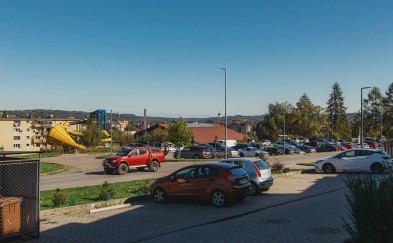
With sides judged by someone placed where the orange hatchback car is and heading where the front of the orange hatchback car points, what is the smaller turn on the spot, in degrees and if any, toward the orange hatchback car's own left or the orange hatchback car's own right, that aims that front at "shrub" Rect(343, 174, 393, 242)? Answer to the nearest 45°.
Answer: approximately 135° to the orange hatchback car's own left

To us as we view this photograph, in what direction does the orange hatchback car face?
facing away from the viewer and to the left of the viewer

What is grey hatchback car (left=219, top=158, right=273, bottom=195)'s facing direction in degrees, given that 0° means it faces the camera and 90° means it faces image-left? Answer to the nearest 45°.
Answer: approximately 135°

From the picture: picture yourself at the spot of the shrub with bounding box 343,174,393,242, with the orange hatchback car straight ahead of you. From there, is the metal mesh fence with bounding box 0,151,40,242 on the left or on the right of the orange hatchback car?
left

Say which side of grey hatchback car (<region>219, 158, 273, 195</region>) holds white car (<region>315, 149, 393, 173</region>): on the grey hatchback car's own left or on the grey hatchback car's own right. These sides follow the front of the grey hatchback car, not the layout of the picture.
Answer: on the grey hatchback car's own right

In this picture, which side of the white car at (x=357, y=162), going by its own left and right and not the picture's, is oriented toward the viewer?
left
